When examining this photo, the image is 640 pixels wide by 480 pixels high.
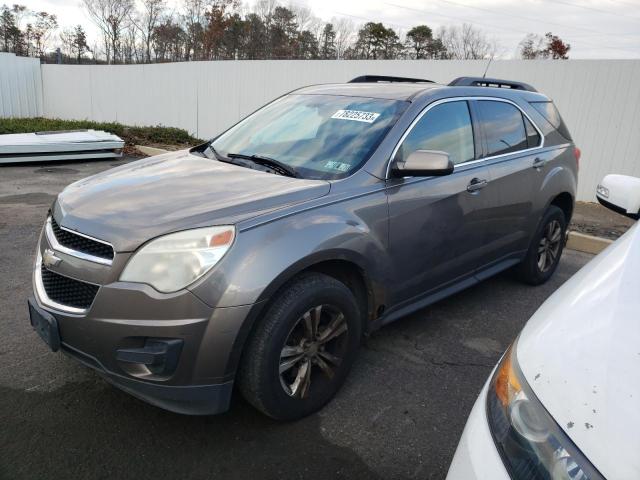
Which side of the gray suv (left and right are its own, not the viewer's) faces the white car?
left

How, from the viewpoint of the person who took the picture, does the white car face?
facing the viewer and to the left of the viewer

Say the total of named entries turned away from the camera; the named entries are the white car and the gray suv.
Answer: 0

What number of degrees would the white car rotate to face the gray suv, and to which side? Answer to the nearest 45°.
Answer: approximately 90° to its right

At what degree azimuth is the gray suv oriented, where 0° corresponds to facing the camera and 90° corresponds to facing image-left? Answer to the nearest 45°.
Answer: approximately 45°

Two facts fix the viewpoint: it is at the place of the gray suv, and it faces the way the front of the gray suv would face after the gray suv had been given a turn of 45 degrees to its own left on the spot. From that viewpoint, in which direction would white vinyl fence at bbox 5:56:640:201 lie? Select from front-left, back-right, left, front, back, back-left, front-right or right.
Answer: back
